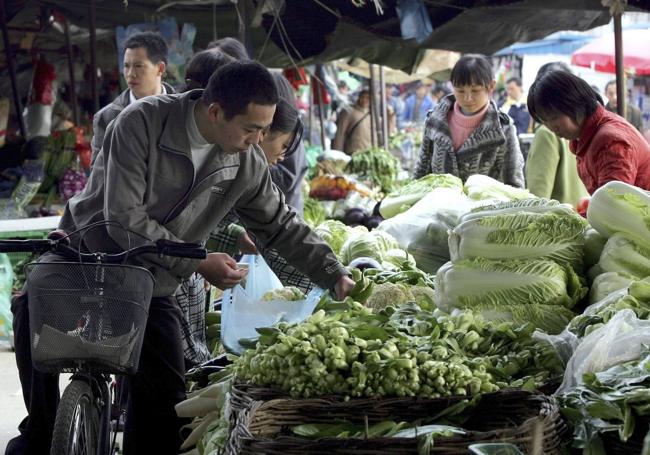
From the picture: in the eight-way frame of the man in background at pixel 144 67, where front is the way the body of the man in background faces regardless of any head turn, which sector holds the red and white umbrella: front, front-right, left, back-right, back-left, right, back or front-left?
back

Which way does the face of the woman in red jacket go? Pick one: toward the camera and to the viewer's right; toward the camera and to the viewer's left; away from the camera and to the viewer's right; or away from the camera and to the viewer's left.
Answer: toward the camera and to the viewer's left

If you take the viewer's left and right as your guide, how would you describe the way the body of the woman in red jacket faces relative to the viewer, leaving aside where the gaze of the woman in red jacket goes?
facing to the left of the viewer

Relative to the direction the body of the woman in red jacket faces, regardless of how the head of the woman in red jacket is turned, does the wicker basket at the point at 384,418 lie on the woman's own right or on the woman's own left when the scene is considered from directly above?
on the woman's own left

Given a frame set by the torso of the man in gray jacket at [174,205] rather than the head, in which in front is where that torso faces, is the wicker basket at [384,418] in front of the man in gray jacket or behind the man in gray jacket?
in front

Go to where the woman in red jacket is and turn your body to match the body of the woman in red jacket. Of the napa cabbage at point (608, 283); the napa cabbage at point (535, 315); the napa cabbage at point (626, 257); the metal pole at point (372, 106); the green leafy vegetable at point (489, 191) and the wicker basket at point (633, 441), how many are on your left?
4

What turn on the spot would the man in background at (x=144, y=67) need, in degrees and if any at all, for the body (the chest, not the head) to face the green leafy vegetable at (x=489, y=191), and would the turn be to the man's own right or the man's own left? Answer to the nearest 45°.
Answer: approximately 135° to the man's own left

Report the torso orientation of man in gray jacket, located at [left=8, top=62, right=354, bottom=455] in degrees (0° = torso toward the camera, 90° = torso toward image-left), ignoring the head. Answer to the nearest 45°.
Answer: approximately 315°

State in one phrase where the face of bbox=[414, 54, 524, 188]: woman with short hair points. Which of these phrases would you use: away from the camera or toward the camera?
toward the camera

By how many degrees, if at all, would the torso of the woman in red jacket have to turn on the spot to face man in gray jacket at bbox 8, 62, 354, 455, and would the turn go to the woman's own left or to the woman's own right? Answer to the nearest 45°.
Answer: approximately 45° to the woman's own left

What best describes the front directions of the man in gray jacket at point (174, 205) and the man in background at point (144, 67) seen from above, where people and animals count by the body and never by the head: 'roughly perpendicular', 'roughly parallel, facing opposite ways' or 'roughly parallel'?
roughly perpendicular

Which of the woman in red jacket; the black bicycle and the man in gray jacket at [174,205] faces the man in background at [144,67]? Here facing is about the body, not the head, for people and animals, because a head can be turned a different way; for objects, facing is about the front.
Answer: the woman in red jacket

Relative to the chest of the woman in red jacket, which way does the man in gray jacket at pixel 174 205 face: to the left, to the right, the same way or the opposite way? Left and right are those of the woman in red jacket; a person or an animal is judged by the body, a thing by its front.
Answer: the opposite way
